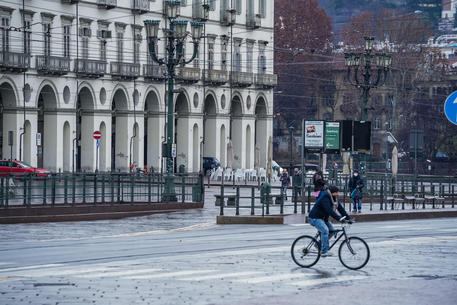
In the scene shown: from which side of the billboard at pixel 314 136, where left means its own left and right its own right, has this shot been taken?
front

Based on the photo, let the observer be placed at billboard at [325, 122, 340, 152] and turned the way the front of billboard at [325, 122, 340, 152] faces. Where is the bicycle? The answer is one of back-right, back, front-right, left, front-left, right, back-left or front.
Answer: front

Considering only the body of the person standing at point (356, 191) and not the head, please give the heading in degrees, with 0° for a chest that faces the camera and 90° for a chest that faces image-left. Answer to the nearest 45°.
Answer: approximately 0°

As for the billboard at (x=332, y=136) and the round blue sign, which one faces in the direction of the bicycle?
the billboard

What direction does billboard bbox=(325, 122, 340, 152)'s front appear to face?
toward the camera

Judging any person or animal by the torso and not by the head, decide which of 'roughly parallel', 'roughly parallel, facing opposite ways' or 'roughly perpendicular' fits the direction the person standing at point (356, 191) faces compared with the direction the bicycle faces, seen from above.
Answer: roughly perpendicular

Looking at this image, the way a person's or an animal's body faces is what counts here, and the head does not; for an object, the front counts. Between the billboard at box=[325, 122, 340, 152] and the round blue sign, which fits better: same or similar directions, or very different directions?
same or similar directions

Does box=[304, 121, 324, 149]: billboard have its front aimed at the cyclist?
yes

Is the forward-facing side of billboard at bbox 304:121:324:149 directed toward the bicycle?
yes

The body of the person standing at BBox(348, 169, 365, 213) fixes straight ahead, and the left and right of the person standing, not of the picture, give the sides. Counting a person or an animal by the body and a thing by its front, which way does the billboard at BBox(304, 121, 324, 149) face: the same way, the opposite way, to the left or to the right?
the same way
